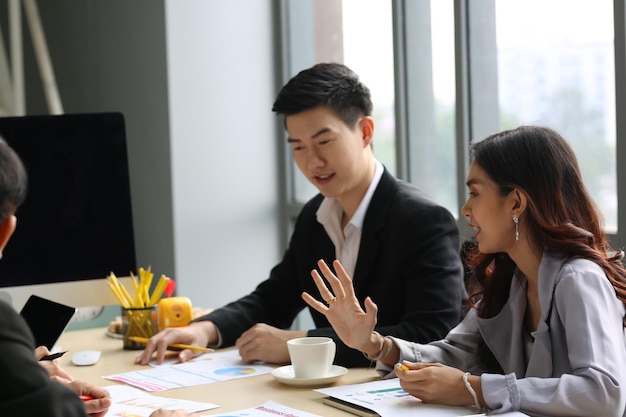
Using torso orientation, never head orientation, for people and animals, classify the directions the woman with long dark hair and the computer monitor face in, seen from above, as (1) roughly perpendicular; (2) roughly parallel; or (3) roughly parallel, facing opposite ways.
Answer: roughly perpendicular

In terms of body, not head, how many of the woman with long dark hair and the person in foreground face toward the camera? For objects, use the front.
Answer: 0

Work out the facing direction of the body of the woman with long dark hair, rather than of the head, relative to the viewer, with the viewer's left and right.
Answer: facing to the left of the viewer

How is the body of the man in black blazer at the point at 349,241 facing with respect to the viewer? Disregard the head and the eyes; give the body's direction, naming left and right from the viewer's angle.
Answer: facing the viewer and to the left of the viewer

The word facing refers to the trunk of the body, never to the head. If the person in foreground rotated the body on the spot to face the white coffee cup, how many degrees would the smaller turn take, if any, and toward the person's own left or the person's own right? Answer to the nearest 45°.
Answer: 0° — they already face it

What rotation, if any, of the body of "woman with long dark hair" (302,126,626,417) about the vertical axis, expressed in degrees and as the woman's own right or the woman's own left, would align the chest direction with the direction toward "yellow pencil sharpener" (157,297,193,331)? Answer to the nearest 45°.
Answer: approximately 45° to the woman's own right

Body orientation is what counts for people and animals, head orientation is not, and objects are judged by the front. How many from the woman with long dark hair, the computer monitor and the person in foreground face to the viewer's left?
1

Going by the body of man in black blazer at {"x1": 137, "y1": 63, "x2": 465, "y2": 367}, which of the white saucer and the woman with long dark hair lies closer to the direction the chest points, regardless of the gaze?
the white saucer

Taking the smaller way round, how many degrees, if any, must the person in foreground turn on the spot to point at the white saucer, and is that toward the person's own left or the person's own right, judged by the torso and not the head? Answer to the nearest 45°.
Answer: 0° — they already face it

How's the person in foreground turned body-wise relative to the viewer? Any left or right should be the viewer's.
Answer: facing away from the viewer and to the right of the viewer

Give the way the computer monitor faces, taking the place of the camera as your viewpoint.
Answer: facing the viewer

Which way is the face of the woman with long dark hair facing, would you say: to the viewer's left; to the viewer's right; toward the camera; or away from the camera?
to the viewer's left

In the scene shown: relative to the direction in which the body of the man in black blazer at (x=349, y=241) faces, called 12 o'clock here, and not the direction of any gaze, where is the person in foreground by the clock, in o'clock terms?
The person in foreground is roughly at 11 o'clock from the man in black blazer.

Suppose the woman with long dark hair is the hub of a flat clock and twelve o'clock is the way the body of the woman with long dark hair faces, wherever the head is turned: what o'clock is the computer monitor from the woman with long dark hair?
The computer monitor is roughly at 1 o'clock from the woman with long dark hair.

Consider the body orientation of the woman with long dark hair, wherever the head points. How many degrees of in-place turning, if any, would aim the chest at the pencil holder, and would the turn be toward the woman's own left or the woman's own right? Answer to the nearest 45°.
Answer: approximately 45° to the woman's own right
